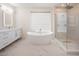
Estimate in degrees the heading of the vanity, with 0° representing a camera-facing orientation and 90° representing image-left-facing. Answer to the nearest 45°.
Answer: approximately 315°

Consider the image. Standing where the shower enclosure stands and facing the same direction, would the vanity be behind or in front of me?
in front

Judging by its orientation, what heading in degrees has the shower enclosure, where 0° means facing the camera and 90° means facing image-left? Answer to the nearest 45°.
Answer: approximately 45°

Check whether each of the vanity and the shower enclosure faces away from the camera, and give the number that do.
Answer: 0

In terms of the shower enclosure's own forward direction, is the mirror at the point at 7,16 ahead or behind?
ahead

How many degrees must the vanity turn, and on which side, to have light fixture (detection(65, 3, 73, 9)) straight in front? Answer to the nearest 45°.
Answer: approximately 45° to its left
